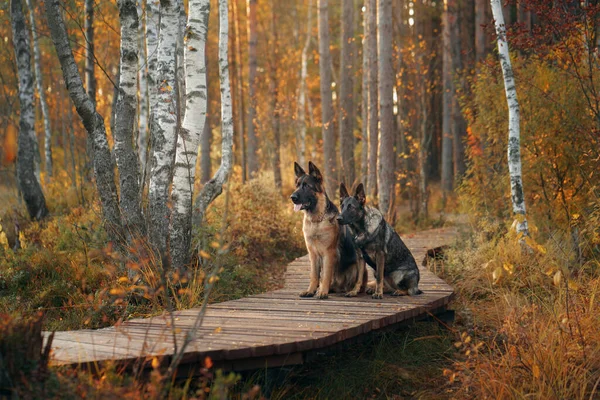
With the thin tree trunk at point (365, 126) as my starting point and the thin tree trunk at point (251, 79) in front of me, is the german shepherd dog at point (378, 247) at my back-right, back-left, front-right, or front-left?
back-left

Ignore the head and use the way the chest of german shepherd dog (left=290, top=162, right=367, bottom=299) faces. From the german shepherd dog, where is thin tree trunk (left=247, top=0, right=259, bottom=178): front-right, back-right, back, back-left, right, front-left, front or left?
back-right

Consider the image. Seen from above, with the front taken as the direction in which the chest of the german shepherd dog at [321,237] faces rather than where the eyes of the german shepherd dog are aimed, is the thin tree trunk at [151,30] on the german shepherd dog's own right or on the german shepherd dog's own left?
on the german shepherd dog's own right

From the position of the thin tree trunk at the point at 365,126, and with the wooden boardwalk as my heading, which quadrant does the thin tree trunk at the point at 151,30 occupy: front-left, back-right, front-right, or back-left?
front-right

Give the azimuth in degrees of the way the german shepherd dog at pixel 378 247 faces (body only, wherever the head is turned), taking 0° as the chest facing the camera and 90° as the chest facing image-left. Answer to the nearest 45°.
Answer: approximately 45°

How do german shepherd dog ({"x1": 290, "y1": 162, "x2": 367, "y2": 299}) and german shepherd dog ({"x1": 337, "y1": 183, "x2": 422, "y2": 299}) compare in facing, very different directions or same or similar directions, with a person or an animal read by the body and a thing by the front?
same or similar directions

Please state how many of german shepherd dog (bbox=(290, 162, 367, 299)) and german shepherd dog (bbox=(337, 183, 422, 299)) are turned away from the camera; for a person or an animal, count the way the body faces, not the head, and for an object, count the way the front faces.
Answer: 0

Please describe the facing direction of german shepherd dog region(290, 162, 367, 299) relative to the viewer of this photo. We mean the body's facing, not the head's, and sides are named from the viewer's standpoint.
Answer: facing the viewer and to the left of the viewer

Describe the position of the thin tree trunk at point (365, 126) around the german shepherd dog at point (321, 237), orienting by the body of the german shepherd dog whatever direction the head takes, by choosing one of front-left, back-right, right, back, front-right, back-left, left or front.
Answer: back-right
